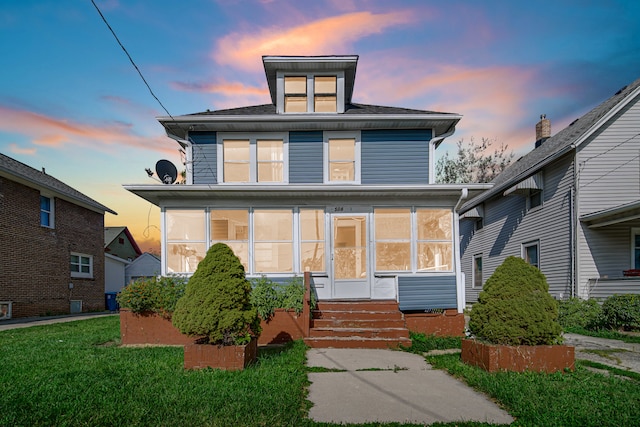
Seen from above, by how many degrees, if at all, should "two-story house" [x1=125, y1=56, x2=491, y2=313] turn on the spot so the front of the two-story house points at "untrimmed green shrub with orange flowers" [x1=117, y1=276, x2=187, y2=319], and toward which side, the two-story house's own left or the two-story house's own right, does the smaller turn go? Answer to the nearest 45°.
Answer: approximately 45° to the two-story house's own right

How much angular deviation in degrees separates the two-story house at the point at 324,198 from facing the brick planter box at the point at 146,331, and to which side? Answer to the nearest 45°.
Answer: approximately 45° to its right

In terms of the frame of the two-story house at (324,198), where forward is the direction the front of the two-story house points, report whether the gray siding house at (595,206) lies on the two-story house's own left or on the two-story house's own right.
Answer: on the two-story house's own left

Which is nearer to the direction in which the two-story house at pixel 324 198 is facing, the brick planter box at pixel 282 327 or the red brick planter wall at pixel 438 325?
the brick planter box

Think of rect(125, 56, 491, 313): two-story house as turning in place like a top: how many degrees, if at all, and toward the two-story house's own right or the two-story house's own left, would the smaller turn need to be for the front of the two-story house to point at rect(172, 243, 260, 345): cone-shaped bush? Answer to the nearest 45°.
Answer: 0° — it already faces it

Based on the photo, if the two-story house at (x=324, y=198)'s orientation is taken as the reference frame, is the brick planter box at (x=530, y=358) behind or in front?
in front

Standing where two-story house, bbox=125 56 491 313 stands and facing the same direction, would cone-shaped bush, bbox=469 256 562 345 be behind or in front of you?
in front

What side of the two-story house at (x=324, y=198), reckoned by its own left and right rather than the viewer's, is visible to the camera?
front
